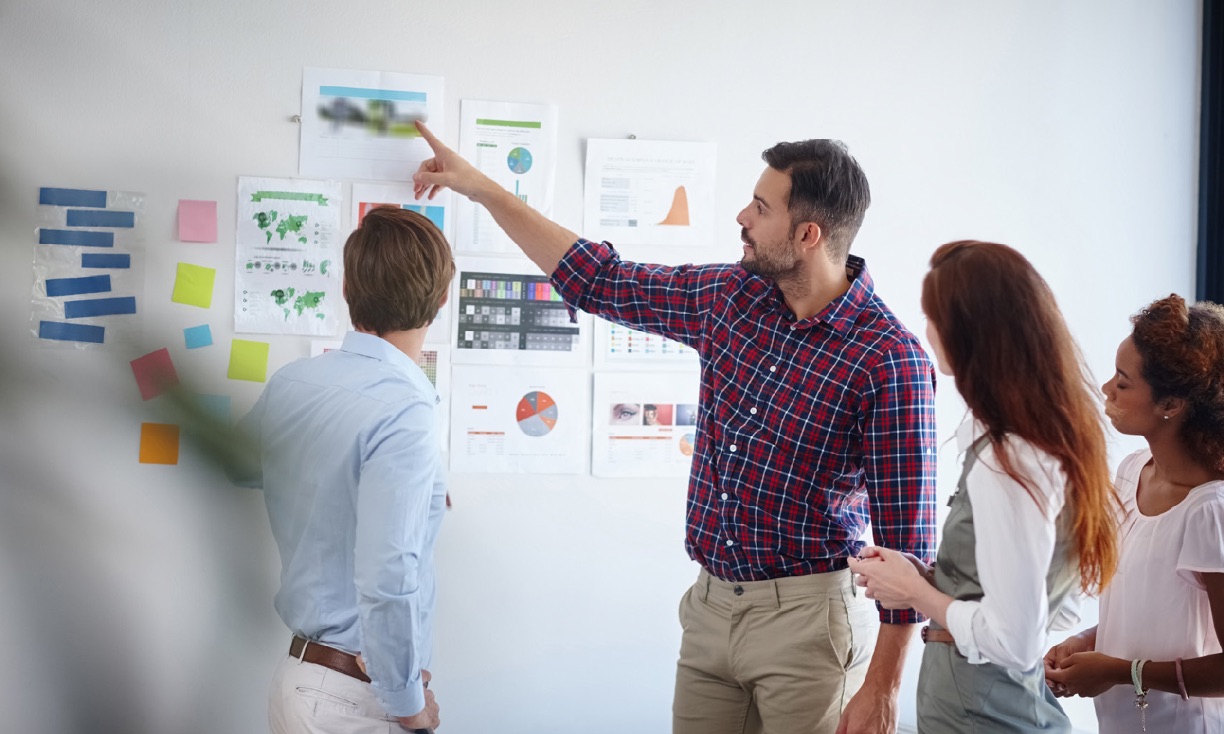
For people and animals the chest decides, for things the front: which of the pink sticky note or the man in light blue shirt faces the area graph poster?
the man in light blue shirt

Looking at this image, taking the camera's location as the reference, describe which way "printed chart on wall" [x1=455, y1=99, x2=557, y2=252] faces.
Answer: facing the viewer

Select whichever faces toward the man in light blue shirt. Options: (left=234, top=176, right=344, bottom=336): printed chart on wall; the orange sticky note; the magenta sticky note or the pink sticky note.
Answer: the printed chart on wall

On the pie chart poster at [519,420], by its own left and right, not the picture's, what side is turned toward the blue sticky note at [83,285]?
right

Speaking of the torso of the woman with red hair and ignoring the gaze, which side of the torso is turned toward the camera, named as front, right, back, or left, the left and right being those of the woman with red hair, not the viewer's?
left

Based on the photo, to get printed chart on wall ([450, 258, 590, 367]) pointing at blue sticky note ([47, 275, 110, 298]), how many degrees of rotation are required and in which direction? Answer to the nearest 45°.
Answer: approximately 90° to its right

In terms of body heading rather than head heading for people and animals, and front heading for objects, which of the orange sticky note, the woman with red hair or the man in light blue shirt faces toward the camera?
the orange sticky note

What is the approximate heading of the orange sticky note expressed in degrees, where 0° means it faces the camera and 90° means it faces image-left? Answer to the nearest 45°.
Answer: approximately 0°

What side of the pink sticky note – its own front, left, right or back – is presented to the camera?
front

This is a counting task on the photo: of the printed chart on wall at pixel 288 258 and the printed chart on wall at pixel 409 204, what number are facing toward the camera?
2

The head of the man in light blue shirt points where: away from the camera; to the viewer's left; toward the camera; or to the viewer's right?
away from the camera

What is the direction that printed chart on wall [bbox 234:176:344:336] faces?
toward the camera

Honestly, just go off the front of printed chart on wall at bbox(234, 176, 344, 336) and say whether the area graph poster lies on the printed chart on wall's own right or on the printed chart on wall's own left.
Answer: on the printed chart on wall's own left
